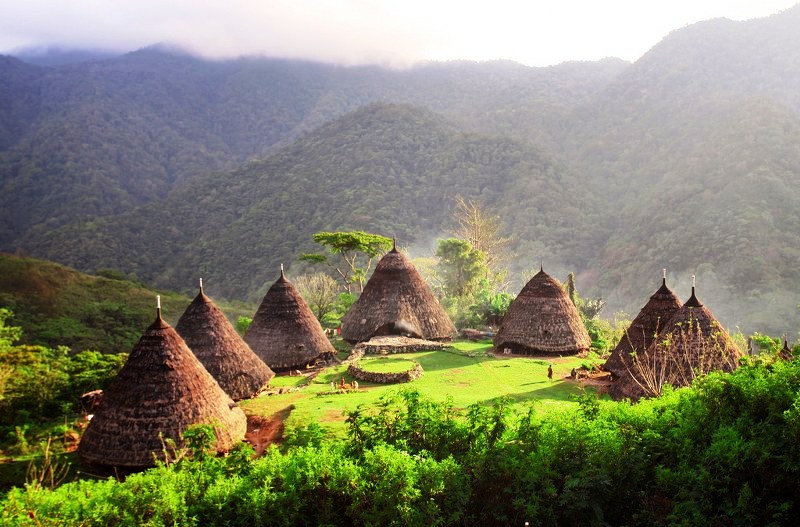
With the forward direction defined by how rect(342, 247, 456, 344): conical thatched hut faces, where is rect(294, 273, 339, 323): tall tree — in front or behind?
behind

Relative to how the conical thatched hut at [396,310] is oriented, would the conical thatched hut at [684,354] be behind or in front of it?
in front

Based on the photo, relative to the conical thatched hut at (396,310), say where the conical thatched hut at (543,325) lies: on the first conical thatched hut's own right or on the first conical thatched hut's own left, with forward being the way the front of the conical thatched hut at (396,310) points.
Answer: on the first conical thatched hut's own left

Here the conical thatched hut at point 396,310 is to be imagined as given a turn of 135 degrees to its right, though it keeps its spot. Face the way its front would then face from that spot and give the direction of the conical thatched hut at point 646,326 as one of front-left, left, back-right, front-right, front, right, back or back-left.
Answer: back

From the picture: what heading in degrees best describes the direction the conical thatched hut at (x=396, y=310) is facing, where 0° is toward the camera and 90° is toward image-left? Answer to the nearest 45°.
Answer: approximately 0°

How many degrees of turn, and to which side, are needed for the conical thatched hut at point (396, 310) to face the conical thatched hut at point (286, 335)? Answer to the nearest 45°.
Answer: approximately 45° to its right

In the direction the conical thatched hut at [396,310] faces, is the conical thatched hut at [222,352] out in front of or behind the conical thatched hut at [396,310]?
in front

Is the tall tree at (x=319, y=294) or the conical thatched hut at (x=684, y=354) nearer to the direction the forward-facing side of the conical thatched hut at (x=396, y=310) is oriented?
the conical thatched hut

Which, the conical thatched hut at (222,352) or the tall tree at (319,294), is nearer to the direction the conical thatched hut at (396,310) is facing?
the conical thatched hut
